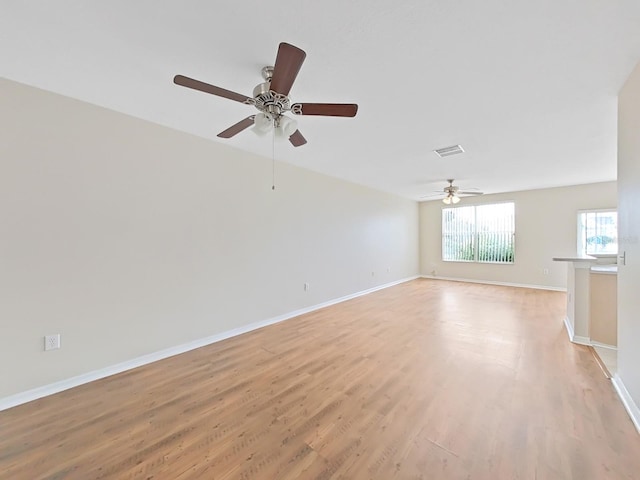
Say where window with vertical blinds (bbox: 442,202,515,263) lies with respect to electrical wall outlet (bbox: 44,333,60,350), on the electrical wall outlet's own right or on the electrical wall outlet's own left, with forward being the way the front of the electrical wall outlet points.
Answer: on the electrical wall outlet's own left

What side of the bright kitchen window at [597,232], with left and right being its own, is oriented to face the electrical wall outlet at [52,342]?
front

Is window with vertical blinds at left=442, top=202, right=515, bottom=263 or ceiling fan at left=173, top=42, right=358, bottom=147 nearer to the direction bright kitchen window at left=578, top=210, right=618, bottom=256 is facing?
the ceiling fan

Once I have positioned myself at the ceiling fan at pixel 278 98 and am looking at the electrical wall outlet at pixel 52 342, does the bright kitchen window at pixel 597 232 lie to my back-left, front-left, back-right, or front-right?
back-right

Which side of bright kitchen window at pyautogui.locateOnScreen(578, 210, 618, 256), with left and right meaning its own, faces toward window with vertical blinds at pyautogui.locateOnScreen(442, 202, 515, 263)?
right

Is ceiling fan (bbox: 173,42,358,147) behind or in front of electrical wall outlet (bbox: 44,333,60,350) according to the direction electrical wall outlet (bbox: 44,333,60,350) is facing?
in front

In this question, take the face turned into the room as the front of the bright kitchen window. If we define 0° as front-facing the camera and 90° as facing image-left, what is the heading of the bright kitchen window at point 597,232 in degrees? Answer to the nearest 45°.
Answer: approximately 0°

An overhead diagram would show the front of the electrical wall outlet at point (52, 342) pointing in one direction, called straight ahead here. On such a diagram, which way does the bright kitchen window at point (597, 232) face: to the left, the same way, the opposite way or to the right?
to the right

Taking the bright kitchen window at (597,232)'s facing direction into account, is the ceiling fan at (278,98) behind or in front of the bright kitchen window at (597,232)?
in front
